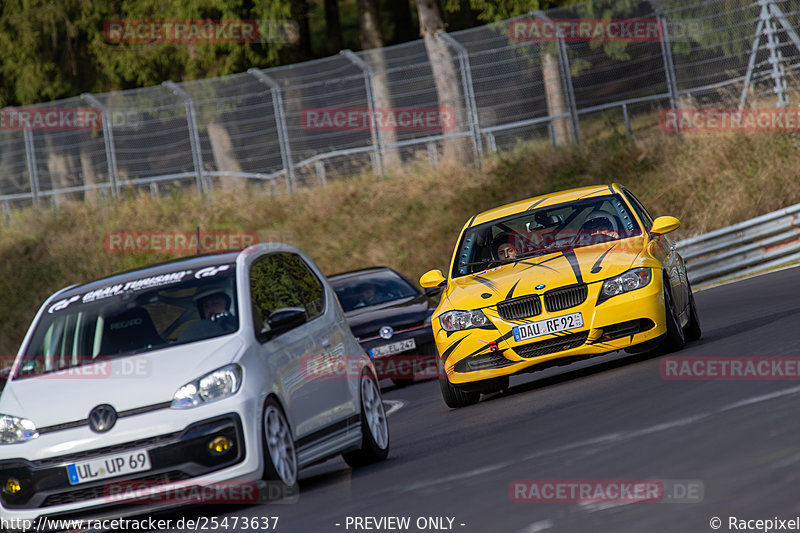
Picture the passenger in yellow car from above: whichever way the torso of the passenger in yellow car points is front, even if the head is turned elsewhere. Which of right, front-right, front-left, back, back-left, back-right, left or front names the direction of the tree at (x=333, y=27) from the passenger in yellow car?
back

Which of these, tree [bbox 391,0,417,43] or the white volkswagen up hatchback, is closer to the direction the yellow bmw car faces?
the white volkswagen up hatchback

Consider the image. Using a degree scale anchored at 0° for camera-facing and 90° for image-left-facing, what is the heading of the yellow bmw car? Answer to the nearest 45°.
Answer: approximately 0°

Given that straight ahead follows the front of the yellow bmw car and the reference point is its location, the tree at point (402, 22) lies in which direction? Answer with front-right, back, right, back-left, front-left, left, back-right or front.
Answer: back

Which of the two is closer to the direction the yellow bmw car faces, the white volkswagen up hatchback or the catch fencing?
the white volkswagen up hatchback

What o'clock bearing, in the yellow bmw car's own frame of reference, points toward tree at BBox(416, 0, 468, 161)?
The tree is roughly at 6 o'clock from the yellow bmw car.

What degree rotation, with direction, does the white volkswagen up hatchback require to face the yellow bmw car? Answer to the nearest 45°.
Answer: approximately 180°

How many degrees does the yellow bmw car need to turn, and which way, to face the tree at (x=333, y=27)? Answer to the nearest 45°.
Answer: approximately 180°

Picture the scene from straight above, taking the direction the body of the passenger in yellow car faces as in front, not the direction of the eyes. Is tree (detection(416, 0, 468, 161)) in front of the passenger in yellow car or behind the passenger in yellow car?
behind

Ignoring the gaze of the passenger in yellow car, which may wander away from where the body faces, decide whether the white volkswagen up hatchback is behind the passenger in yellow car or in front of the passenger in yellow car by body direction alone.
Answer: in front

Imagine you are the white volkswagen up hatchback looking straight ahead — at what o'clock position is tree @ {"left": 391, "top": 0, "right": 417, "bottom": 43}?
The tree is roughly at 5 o'clock from the white volkswagen up hatchback.

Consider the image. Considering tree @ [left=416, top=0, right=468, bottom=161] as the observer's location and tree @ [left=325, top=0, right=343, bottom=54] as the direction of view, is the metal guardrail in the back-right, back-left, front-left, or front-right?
back-right

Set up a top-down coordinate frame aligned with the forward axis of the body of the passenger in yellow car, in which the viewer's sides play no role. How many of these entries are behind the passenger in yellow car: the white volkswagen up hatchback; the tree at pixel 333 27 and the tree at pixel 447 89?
2
